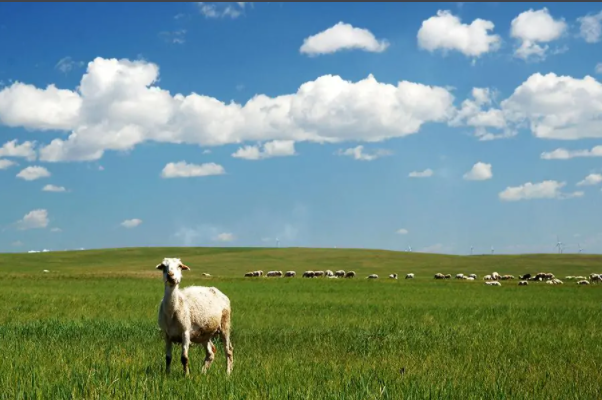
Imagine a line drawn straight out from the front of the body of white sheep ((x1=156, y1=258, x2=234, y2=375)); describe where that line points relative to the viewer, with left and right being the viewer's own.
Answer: facing the viewer and to the left of the viewer
